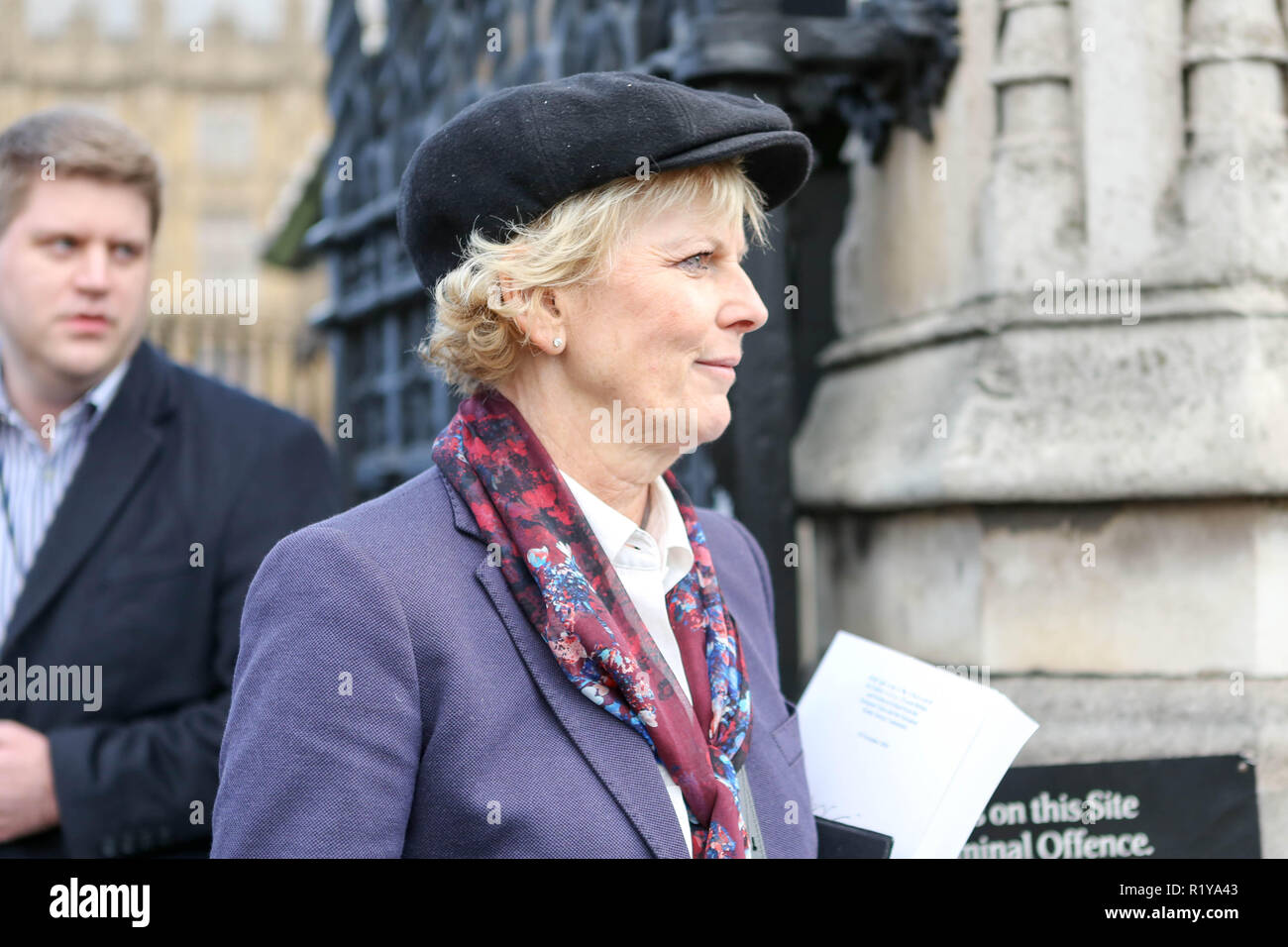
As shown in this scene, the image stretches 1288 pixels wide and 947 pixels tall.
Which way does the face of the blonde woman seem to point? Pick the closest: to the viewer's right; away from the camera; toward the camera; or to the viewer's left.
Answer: to the viewer's right

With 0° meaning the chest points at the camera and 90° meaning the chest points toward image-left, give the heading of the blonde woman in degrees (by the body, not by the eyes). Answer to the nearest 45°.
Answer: approximately 315°

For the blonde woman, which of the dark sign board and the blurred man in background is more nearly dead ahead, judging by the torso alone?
the dark sign board

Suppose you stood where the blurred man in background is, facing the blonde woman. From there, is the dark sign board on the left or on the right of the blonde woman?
left

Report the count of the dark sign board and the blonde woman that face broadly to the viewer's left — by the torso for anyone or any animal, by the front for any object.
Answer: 0

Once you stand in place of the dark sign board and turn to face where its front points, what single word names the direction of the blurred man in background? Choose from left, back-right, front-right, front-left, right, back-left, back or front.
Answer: right

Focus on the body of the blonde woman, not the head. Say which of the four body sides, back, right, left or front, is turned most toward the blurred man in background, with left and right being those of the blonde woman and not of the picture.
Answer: back

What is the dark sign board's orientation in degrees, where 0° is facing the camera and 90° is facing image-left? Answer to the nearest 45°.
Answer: approximately 0°

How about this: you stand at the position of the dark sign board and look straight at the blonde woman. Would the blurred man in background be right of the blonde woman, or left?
right

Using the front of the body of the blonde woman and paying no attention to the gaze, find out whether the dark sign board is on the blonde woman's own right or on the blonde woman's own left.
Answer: on the blonde woman's own left

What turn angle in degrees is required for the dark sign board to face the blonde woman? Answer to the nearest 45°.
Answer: approximately 45° to its right

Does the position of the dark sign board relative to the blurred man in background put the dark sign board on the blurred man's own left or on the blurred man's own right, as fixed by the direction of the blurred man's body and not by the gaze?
on the blurred man's own left
